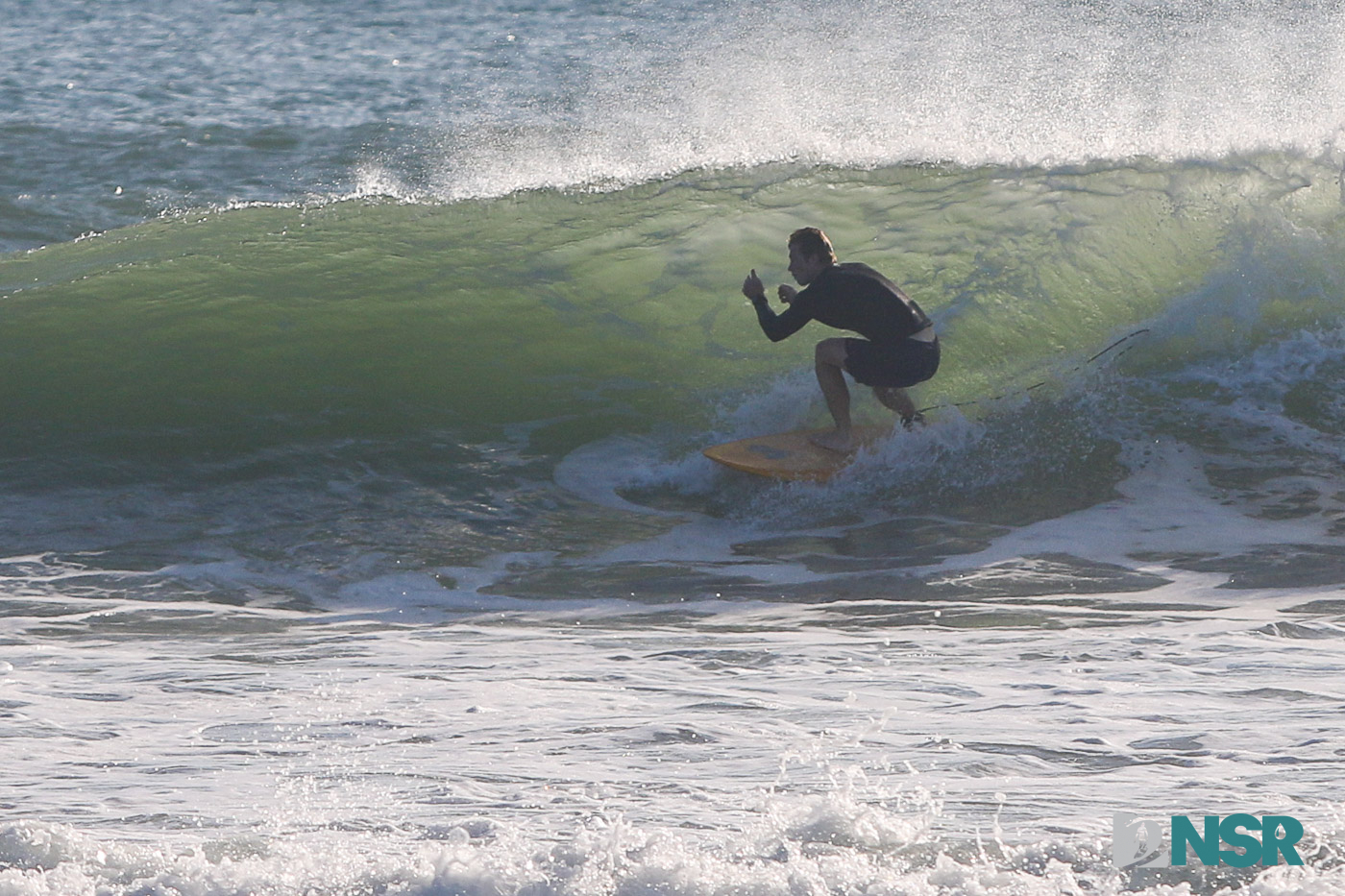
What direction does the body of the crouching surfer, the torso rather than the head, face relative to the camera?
to the viewer's left

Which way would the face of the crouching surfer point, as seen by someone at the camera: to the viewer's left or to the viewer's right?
to the viewer's left
